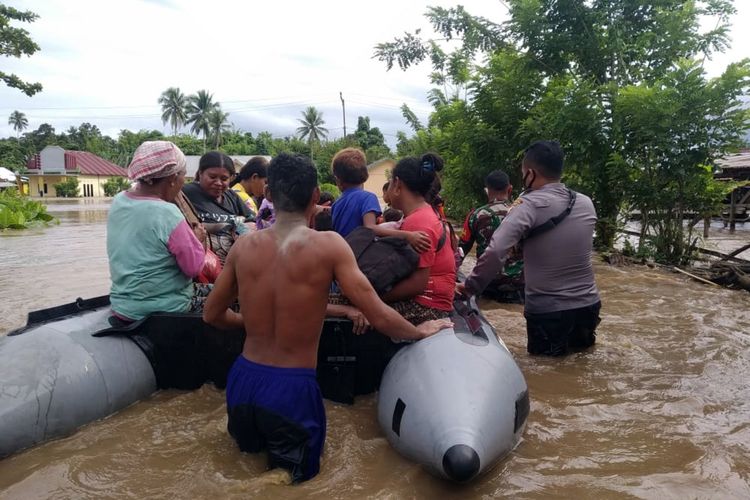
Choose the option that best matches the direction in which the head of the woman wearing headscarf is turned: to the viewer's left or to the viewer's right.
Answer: to the viewer's right

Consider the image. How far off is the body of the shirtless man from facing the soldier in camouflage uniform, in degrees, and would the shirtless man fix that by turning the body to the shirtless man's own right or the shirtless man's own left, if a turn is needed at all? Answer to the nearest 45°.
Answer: approximately 45° to the shirtless man's own right

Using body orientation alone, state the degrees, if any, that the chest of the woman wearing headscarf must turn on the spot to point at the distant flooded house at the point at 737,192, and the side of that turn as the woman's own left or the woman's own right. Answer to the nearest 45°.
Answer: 0° — they already face it

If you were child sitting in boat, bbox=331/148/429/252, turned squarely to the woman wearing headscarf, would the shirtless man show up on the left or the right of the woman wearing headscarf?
left

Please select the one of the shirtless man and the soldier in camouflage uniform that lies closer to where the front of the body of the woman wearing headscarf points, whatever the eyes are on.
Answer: the soldier in camouflage uniform

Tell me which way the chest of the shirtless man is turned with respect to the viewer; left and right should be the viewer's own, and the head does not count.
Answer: facing away from the viewer

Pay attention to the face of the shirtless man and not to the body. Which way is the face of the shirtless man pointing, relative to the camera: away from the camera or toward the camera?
away from the camera

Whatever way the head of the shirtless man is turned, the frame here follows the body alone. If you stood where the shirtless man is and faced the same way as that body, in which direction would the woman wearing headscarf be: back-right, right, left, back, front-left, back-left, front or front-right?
front-left

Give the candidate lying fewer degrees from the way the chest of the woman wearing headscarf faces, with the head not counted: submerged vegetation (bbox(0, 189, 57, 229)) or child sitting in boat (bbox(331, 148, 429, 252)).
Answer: the child sitting in boat
